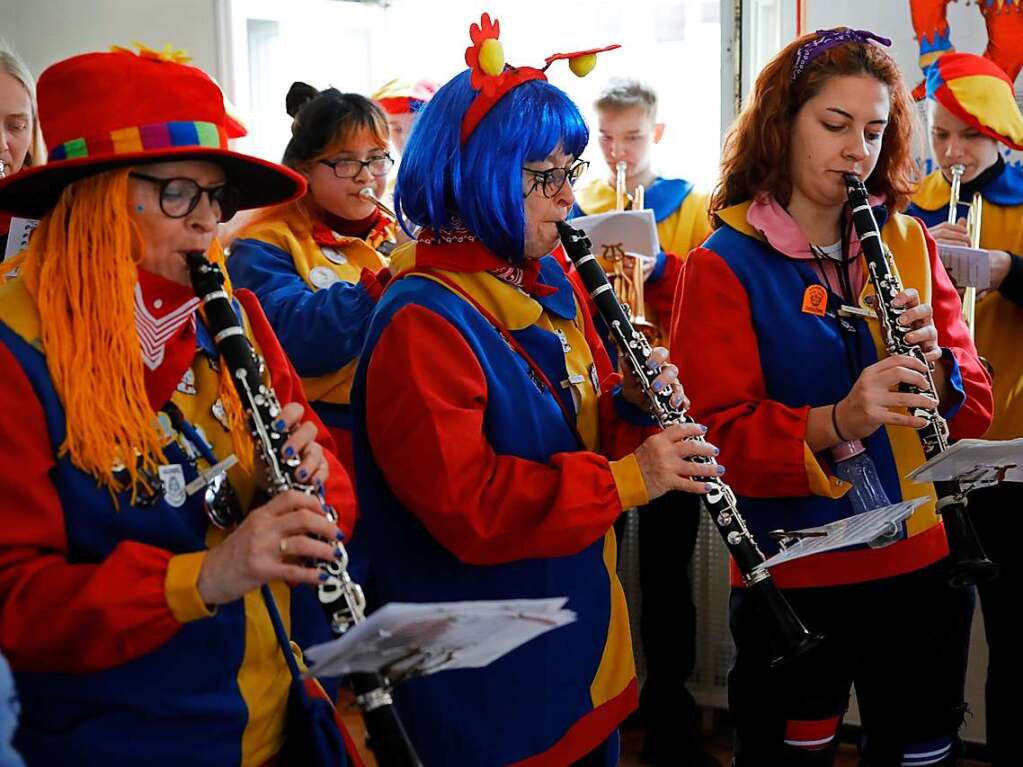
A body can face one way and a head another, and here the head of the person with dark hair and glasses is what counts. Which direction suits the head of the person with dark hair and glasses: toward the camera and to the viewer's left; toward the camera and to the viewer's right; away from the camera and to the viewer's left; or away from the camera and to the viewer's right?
toward the camera and to the viewer's right

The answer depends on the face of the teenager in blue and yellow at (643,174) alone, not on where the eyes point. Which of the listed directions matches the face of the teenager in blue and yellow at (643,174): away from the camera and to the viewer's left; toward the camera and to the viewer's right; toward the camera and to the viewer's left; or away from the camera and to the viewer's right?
toward the camera and to the viewer's left

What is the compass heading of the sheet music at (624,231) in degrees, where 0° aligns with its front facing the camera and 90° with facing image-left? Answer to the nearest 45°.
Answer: approximately 180°

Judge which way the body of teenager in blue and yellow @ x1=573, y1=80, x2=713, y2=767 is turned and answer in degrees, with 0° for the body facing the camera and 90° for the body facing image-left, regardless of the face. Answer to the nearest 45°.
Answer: approximately 45°

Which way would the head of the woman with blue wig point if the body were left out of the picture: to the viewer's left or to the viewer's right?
to the viewer's right

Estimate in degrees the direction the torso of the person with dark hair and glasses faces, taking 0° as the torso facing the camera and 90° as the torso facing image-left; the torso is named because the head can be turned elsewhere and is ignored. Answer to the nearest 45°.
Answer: approximately 315°

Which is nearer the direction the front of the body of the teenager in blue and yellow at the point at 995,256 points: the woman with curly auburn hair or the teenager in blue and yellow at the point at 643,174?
the woman with curly auburn hair

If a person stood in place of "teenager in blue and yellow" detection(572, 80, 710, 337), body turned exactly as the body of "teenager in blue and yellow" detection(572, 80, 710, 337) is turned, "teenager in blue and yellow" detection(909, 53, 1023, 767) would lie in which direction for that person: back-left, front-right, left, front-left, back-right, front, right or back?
left

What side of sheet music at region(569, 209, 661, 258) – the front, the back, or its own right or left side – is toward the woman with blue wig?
back

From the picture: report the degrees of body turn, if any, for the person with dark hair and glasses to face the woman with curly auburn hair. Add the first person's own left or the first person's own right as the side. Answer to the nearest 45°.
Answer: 0° — they already face them

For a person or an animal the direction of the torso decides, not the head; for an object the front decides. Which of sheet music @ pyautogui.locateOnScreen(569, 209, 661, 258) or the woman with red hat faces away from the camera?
the sheet music
